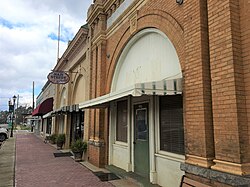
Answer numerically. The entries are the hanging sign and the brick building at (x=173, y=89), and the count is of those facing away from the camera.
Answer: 0

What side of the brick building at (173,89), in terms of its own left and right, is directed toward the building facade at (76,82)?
right

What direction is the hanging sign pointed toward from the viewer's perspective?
toward the camera

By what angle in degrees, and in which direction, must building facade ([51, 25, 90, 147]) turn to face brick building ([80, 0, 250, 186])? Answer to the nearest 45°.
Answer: approximately 90° to its left

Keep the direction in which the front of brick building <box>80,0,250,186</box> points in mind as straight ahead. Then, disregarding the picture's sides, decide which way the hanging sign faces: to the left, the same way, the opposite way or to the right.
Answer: to the left

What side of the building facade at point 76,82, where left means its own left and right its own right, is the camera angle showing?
left

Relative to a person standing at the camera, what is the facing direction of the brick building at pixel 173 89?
facing the viewer and to the left of the viewer

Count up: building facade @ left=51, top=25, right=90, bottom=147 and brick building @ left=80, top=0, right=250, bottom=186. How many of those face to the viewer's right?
0

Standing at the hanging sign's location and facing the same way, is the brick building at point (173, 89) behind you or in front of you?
in front
